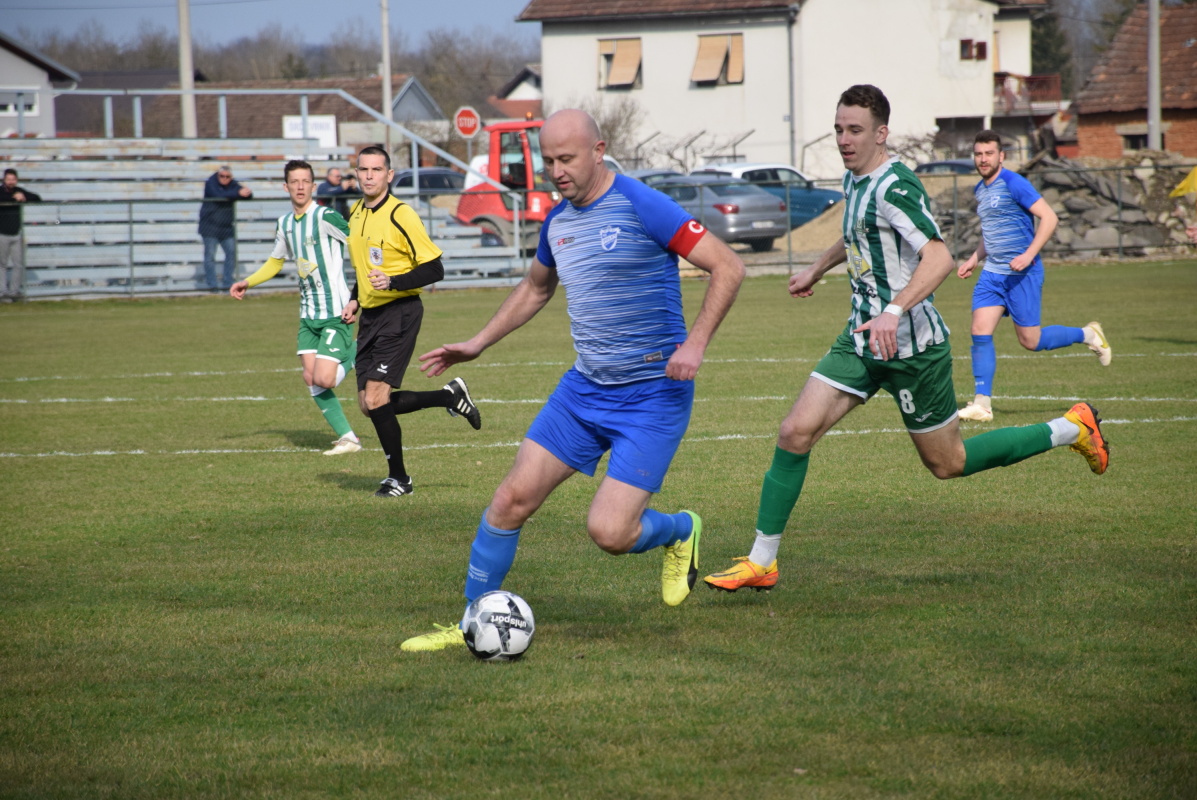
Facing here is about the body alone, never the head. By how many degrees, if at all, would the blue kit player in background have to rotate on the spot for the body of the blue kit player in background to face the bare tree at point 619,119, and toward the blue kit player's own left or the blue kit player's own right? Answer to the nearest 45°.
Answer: approximately 135° to the blue kit player's own right

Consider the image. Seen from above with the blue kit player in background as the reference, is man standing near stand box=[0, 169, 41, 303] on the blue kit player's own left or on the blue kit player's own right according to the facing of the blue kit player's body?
on the blue kit player's own right

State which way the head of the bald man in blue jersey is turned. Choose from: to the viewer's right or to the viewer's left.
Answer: to the viewer's left

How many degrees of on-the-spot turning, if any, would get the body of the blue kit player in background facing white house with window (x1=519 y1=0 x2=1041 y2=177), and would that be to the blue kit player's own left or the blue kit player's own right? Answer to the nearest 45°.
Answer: approximately 135° to the blue kit player's own right

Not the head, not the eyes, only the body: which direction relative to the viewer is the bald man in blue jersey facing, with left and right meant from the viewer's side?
facing the viewer and to the left of the viewer

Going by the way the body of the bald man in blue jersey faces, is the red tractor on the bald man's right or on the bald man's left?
on the bald man's right

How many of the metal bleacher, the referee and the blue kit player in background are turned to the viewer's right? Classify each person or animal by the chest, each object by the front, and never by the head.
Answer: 0

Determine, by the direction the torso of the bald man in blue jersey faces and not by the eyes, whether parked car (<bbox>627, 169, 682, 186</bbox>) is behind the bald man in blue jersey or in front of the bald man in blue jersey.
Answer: behind

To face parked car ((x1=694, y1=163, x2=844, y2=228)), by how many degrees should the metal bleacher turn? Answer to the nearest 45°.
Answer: approximately 90° to its left

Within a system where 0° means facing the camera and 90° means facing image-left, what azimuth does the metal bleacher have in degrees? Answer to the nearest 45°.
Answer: approximately 0°
